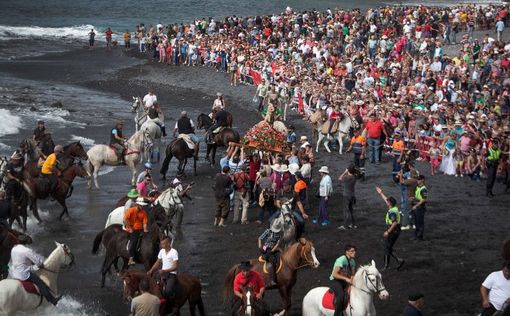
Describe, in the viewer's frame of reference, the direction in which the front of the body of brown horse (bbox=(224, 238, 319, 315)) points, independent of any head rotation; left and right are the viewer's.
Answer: facing to the right of the viewer

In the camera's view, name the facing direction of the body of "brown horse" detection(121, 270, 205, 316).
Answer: to the viewer's left

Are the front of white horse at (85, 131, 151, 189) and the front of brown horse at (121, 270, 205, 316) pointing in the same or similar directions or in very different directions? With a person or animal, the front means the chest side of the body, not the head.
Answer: very different directions

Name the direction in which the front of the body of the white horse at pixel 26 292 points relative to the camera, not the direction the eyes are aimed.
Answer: to the viewer's right

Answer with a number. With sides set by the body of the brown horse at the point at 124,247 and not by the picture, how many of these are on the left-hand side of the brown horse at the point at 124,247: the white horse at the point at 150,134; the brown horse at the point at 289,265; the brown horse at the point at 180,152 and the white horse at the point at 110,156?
3

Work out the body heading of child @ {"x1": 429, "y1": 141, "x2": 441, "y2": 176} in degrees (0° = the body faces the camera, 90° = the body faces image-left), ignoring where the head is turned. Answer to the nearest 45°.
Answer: approximately 0°

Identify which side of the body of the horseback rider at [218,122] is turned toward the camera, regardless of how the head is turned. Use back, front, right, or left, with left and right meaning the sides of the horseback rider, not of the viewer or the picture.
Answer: left

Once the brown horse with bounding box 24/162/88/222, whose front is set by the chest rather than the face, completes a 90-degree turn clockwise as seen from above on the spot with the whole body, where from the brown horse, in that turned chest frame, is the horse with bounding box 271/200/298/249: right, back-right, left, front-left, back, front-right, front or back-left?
front-left

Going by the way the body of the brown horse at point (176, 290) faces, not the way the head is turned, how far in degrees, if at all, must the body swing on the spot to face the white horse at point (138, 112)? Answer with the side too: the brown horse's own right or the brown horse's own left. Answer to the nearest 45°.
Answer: approximately 90° to the brown horse's own right

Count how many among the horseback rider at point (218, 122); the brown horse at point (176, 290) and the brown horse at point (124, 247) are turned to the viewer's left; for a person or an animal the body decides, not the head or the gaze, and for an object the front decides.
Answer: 2

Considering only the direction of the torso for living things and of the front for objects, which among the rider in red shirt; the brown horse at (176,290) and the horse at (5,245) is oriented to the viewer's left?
the brown horse
